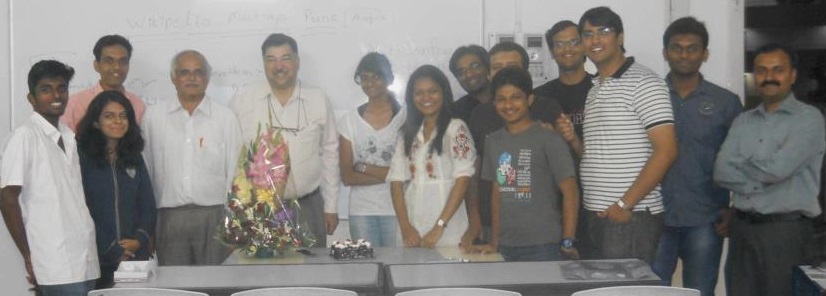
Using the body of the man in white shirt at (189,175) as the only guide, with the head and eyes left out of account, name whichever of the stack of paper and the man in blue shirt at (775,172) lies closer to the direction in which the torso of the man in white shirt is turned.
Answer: the stack of paper

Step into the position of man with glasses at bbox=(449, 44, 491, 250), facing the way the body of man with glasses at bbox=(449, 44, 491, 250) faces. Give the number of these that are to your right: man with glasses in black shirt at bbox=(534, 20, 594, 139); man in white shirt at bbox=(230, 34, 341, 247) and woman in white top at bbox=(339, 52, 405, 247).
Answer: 2

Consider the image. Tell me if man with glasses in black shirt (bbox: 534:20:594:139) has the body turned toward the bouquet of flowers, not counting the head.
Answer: no

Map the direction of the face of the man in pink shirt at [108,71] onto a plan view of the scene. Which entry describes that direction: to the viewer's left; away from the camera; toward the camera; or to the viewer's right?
toward the camera

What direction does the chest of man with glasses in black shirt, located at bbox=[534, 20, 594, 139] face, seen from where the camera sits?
toward the camera

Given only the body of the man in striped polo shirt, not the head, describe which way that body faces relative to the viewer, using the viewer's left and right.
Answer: facing the viewer and to the left of the viewer

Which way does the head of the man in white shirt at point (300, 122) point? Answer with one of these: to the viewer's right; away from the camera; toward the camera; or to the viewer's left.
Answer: toward the camera

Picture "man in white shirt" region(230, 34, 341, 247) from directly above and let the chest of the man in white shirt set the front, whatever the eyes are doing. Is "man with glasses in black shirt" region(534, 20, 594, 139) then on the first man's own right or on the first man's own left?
on the first man's own left

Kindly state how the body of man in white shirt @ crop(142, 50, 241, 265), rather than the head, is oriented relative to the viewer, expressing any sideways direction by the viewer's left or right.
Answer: facing the viewer

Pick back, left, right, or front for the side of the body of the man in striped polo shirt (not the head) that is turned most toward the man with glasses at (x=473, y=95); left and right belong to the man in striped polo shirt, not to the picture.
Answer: right

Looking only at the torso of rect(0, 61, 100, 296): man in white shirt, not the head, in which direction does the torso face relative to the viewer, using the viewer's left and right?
facing the viewer and to the right of the viewer

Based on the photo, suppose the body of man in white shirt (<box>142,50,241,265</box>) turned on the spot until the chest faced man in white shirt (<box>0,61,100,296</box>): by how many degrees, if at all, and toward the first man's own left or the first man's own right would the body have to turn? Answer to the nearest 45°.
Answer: approximately 45° to the first man's own right

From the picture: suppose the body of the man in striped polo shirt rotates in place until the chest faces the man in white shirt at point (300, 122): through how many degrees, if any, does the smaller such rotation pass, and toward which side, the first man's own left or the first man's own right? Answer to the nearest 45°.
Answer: approximately 45° to the first man's own right

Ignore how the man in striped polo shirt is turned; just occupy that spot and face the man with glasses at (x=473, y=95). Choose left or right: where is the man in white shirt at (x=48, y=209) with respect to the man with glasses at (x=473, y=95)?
left

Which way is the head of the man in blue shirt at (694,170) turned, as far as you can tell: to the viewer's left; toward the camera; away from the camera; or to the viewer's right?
toward the camera

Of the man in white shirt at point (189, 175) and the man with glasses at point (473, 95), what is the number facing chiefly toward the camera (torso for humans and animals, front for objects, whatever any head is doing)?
2

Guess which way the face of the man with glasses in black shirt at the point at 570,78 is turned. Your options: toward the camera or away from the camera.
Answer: toward the camera

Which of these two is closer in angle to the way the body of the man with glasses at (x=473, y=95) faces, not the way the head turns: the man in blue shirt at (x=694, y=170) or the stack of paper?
the stack of paper

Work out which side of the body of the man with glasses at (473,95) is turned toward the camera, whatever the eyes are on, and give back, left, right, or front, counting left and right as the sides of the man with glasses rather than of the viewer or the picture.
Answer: front
